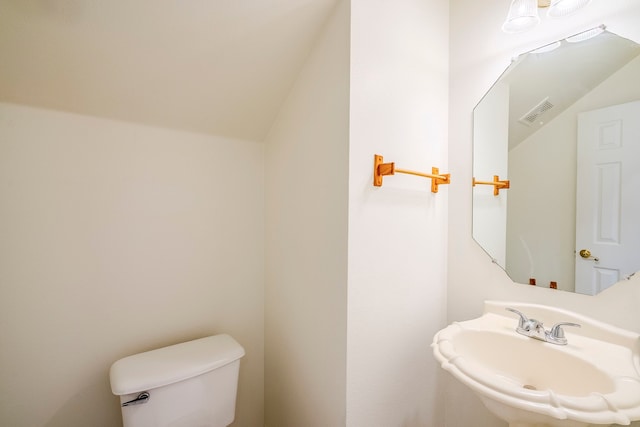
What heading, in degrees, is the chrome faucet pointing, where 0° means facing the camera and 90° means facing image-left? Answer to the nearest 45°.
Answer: approximately 45°

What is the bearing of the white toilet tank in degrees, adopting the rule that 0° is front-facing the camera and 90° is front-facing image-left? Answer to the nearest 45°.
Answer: approximately 315°

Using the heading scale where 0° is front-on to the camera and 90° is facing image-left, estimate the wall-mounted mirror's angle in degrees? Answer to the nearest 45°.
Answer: approximately 45°
